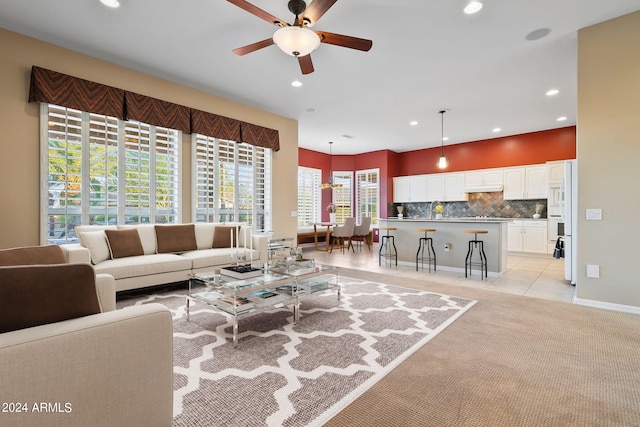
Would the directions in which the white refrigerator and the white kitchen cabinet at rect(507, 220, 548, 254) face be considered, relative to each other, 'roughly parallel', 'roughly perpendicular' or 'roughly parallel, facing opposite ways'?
roughly perpendicular

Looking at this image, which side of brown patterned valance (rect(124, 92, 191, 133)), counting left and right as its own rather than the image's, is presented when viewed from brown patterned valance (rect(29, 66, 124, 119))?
right

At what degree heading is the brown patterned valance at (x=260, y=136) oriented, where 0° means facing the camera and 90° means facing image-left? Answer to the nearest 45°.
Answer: approximately 315°

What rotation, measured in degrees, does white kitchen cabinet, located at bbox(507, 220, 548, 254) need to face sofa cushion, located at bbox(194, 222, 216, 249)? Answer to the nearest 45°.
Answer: approximately 45° to its right

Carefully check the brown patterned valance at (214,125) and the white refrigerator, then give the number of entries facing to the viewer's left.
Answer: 1

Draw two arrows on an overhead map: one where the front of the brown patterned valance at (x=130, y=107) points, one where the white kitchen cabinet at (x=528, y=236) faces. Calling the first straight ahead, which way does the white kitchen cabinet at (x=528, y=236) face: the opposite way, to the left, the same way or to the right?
to the right

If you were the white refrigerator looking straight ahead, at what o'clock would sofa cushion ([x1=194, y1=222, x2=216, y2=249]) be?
The sofa cushion is roughly at 11 o'clock from the white refrigerator.

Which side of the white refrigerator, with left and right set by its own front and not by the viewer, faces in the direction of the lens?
left
